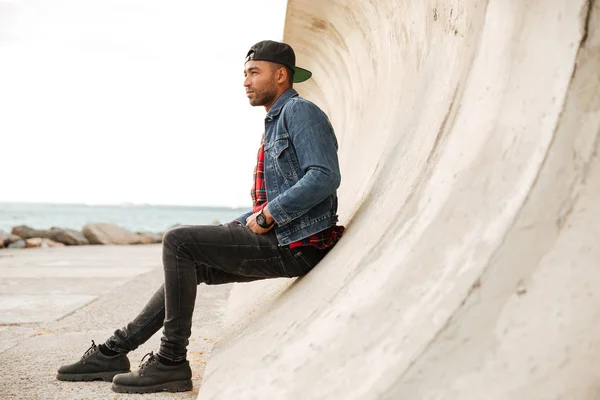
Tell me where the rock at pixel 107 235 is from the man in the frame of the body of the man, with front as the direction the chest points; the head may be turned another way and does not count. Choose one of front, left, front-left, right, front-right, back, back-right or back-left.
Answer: right

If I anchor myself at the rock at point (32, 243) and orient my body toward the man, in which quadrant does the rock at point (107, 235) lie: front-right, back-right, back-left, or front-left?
back-left

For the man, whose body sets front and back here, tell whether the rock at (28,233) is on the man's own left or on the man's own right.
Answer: on the man's own right

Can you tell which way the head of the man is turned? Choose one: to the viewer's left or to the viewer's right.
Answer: to the viewer's left

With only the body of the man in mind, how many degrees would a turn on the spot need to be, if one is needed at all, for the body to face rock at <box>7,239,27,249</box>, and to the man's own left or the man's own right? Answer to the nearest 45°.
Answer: approximately 90° to the man's own right

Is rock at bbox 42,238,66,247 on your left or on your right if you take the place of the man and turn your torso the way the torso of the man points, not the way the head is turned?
on your right

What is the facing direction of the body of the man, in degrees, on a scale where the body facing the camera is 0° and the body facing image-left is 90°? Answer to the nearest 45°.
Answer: approximately 90°

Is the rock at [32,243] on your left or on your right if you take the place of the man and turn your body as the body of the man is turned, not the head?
on your right
